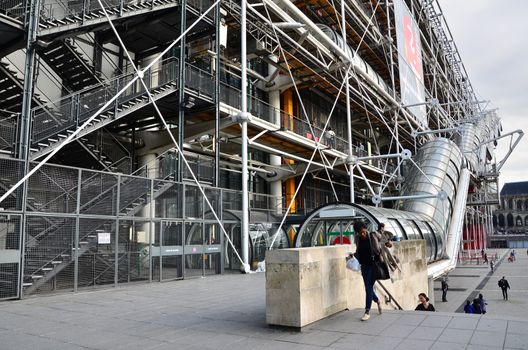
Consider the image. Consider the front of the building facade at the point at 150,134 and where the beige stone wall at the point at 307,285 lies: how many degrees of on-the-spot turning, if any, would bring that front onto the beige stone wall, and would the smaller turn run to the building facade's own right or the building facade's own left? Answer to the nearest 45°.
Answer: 0° — it already faces it

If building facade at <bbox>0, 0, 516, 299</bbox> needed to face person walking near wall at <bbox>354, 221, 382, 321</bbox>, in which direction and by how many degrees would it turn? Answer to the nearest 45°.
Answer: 0° — it already faces them

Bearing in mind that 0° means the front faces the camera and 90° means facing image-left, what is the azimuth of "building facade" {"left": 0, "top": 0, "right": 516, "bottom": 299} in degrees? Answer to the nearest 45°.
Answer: approximately 315°
